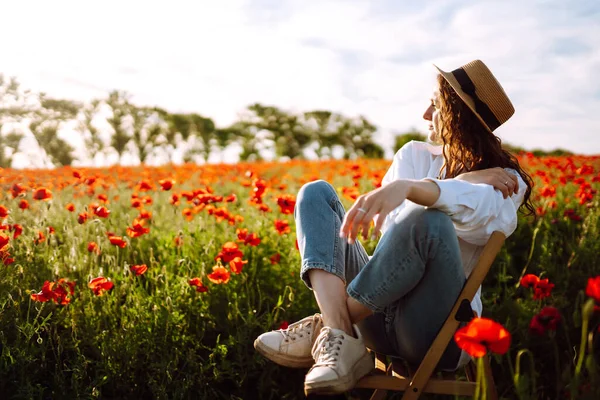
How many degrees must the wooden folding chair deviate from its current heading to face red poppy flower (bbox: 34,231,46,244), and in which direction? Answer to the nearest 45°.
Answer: approximately 45° to its right

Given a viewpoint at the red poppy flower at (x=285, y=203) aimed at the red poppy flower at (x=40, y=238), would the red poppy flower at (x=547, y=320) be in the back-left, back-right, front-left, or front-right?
back-left

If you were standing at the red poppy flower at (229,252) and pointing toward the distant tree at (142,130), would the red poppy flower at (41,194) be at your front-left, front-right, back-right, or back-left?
front-left

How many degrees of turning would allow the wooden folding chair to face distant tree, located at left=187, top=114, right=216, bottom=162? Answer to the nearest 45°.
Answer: approximately 45° to its right

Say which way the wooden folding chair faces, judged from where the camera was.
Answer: facing to the left of the viewer

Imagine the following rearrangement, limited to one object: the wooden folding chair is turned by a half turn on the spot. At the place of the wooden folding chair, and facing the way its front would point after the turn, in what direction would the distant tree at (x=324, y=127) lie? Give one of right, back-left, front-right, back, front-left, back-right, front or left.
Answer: left

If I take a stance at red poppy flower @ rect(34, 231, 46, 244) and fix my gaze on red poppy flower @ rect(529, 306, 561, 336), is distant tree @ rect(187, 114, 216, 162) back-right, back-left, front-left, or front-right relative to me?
back-left

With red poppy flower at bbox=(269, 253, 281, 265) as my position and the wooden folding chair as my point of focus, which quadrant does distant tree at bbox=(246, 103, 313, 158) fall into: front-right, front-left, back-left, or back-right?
back-left

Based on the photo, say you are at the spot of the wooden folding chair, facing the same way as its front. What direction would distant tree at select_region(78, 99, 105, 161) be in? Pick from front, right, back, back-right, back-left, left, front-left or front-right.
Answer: front-right

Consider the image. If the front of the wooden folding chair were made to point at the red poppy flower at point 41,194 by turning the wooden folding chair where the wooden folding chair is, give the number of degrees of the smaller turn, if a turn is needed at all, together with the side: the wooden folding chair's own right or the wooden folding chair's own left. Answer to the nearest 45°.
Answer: approximately 45° to the wooden folding chair's own right

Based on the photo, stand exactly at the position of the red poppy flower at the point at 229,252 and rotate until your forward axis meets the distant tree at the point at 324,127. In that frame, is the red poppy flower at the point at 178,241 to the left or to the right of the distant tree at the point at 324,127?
left

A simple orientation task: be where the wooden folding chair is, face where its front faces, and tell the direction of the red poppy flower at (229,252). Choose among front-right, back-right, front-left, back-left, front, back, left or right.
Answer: front-right
